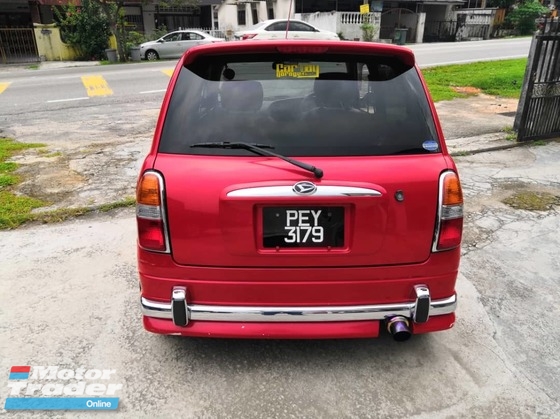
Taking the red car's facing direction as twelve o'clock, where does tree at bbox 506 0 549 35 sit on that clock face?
The tree is roughly at 1 o'clock from the red car.

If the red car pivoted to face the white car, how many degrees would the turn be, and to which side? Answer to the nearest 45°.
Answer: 0° — it already faces it

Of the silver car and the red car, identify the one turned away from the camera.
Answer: the red car

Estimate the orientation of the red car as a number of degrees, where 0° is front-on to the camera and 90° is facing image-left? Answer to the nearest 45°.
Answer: approximately 180°

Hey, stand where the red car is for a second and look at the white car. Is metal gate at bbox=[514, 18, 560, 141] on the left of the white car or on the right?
right

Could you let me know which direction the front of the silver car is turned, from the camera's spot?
facing to the left of the viewer

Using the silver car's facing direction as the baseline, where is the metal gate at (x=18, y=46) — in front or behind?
in front

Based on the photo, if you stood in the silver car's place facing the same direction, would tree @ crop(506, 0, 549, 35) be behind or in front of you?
behind

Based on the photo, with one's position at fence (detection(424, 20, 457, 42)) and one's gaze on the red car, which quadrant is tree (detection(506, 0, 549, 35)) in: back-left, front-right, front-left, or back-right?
back-left

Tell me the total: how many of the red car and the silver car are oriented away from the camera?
1

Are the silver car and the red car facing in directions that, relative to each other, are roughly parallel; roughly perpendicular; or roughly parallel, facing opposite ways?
roughly perpendicular

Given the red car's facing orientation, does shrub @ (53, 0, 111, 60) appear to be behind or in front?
in front

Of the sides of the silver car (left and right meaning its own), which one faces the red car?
left

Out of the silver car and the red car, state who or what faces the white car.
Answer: the red car

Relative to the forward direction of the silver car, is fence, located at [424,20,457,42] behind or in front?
behind

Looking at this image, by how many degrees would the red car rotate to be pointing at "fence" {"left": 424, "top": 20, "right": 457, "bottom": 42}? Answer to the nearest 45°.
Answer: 0° — it already faces it
